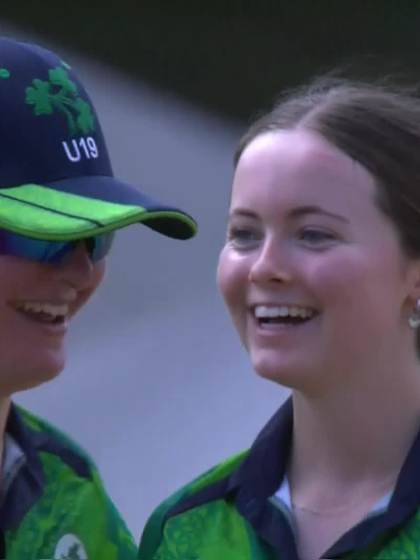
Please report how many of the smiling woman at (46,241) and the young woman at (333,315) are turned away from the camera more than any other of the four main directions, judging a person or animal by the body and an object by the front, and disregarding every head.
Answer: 0

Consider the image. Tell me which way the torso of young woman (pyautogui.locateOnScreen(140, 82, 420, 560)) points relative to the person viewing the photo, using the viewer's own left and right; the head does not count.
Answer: facing the viewer and to the left of the viewer

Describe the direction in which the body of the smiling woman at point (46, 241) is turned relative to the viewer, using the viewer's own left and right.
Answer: facing the viewer and to the right of the viewer

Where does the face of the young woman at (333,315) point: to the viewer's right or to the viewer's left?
to the viewer's left
